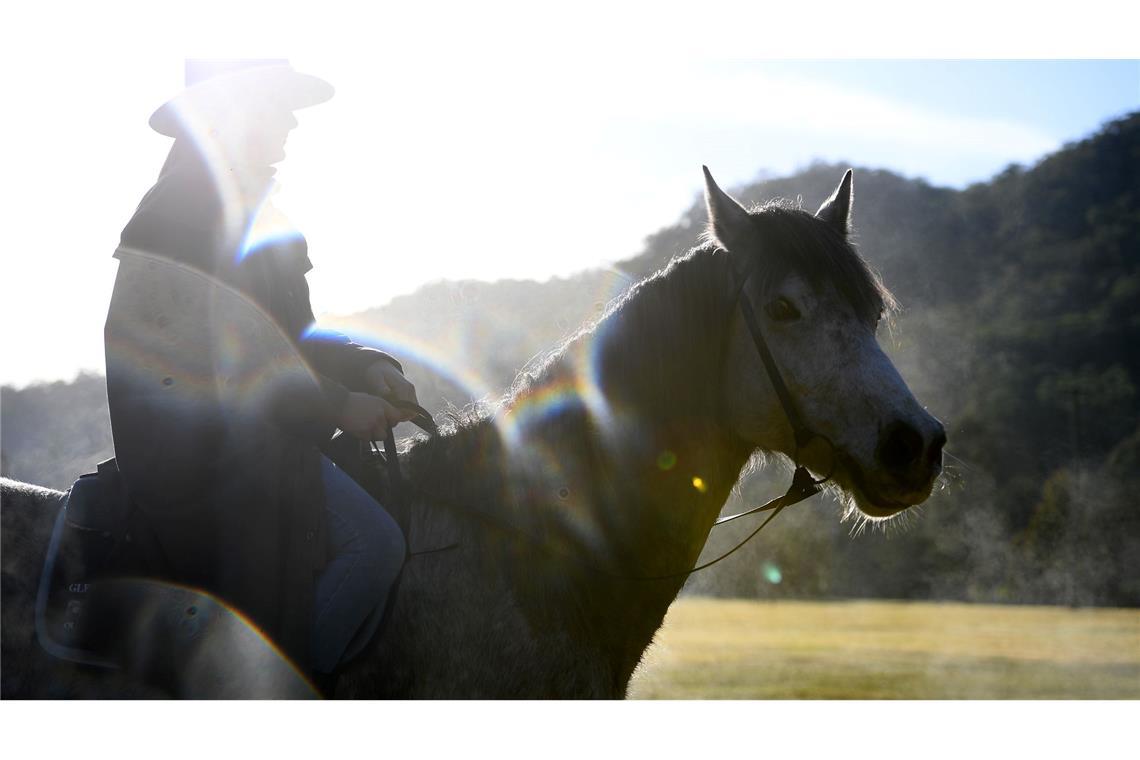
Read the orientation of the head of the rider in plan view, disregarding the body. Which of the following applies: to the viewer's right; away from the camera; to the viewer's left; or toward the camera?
to the viewer's right

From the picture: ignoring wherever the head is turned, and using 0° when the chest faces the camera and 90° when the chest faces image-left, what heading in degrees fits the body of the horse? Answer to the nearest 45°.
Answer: approximately 270°

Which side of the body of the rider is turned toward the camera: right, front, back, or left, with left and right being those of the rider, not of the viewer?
right
